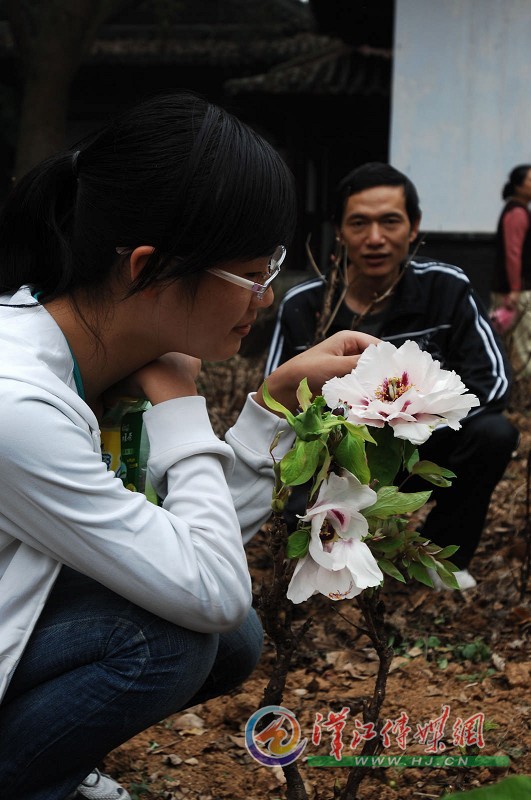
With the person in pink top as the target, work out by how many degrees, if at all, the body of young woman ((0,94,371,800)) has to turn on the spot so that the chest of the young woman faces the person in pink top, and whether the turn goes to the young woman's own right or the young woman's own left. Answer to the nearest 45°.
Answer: approximately 45° to the young woman's own left

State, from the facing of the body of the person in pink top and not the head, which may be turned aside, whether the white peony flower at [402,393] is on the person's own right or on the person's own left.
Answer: on the person's own right

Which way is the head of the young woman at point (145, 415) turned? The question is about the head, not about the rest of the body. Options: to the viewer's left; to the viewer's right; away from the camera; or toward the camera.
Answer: to the viewer's right

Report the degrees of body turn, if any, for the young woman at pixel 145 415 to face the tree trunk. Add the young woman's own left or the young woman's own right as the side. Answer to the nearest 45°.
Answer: approximately 90° to the young woman's own left

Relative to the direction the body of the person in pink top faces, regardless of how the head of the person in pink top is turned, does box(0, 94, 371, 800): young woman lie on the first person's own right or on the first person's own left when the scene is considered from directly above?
on the first person's own right

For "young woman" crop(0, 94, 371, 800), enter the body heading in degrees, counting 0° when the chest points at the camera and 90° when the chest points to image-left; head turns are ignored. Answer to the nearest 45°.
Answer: approximately 270°
